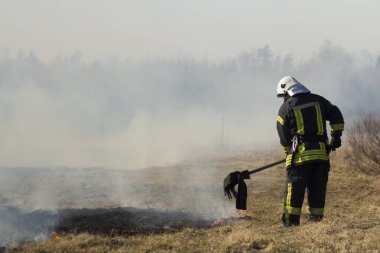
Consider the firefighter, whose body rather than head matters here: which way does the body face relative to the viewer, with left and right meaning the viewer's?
facing away from the viewer and to the left of the viewer

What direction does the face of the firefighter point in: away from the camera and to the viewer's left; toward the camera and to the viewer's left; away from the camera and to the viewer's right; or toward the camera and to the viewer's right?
away from the camera and to the viewer's left

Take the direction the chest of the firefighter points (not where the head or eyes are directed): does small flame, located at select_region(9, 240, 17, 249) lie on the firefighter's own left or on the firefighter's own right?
on the firefighter's own left
